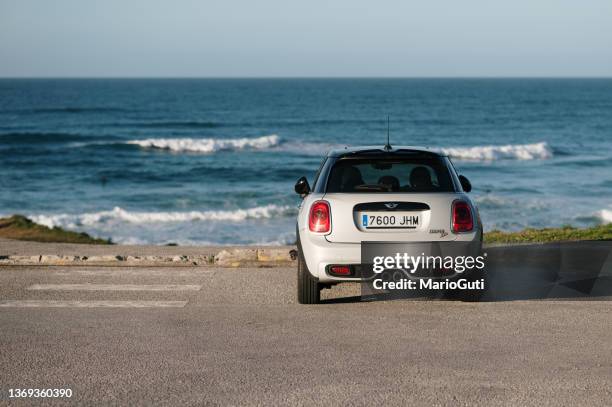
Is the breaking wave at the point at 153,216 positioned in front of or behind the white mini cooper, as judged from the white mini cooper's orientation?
in front

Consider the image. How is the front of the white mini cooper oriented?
away from the camera
